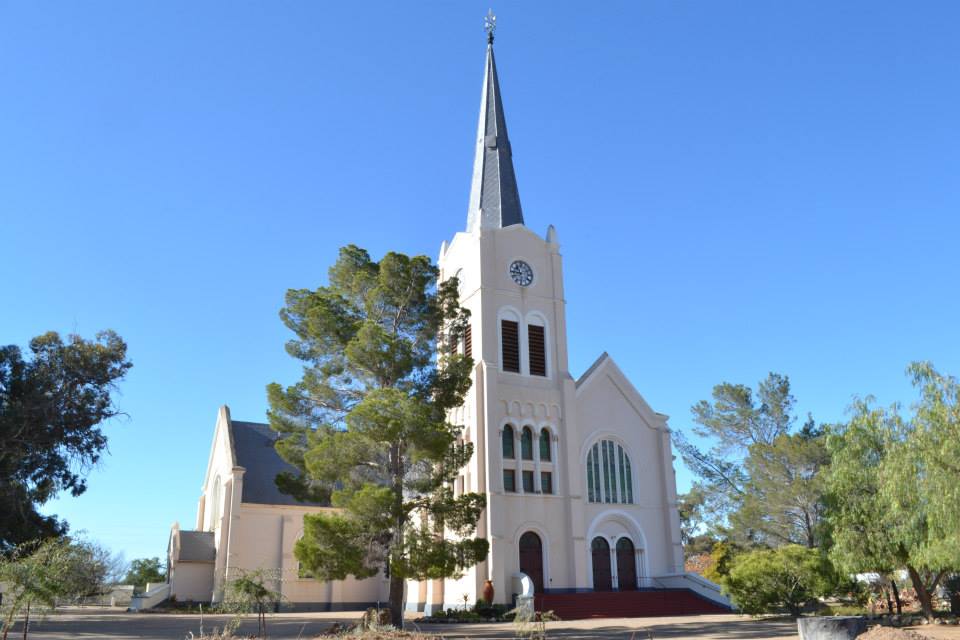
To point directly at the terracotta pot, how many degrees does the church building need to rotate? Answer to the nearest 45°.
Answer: approximately 45° to its right

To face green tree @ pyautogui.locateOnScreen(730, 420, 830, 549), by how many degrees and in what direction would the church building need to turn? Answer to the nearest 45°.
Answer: approximately 45° to its left

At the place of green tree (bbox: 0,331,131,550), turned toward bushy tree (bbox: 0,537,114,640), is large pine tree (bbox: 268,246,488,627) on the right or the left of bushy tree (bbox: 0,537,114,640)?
left

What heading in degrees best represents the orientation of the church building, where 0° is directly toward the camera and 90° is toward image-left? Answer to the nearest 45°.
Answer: approximately 315°

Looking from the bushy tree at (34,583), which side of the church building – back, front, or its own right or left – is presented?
front
